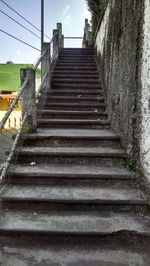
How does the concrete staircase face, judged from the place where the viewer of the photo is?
facing the viewer
